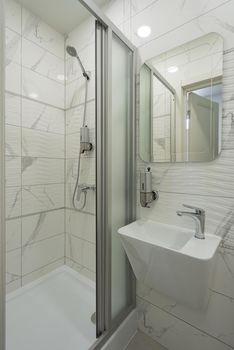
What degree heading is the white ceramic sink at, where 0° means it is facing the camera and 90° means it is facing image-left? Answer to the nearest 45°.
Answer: approximately 45°

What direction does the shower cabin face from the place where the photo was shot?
facing the viewer and to the right of the viewer

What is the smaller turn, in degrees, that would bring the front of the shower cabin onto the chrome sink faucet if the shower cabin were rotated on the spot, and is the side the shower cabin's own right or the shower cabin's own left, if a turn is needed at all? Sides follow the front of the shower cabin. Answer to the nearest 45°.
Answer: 0° — it already faces it

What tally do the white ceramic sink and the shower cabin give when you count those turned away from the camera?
0
